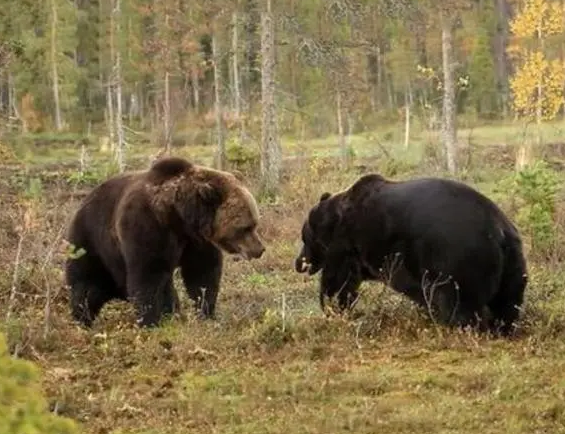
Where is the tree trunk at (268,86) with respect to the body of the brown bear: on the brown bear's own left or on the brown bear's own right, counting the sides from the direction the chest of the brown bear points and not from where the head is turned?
on the brown bear's own left

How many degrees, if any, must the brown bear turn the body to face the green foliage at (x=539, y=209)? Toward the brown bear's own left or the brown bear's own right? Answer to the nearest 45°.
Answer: approximately 90° to the brown bear's own left

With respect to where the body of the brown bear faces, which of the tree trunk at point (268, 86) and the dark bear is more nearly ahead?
the dark bear

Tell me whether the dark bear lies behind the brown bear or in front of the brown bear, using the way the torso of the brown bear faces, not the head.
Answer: in front

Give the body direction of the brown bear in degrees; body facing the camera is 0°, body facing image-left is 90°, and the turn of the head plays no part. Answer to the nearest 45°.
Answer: approximately 315°

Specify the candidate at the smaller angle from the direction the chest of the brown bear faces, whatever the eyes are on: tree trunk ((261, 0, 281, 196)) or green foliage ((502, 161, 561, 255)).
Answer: the green foliage

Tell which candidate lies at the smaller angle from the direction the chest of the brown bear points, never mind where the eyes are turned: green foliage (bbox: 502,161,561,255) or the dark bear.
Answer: the dark bear
